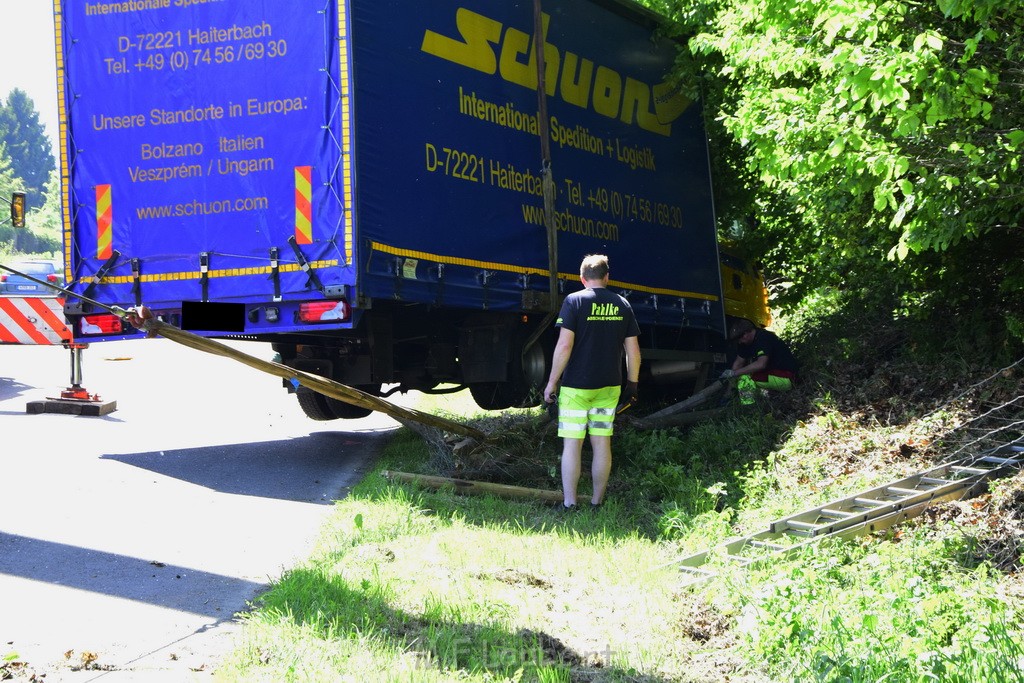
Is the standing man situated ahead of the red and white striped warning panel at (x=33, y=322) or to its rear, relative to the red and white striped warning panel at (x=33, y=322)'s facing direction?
ahead

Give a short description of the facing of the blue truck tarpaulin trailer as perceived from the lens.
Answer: facing away from the viewer and to the right of the viewer

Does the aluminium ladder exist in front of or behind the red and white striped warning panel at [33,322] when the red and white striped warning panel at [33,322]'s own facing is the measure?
in front

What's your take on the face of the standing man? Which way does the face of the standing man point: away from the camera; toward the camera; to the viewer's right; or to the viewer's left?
away from the camera

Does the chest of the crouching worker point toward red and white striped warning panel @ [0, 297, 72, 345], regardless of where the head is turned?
yes

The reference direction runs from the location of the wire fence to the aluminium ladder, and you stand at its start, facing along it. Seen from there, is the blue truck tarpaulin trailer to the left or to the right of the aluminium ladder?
right

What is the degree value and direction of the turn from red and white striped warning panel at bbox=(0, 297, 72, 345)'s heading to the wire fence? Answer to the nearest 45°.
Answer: approximately 45° to its left

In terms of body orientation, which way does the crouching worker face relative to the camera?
to the viewer's left

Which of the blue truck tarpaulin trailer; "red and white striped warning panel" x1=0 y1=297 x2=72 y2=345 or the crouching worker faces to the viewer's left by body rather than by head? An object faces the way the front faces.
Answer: the crouching worker
